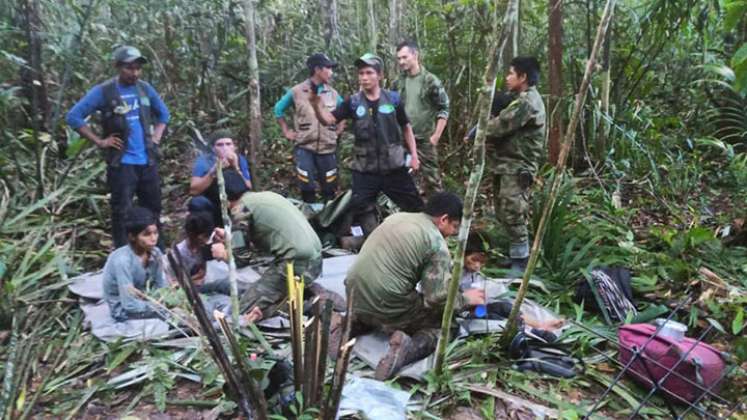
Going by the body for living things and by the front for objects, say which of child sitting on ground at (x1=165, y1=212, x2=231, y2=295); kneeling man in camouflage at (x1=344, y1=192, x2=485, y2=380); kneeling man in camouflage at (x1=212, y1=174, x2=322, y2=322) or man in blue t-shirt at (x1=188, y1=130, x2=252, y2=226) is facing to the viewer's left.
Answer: kneeling man in camouflage at (x1=212, y1=174, x2=322, y2=322)

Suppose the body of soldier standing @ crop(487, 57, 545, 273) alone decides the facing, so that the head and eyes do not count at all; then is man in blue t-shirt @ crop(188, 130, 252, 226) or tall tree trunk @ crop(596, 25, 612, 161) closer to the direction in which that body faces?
the man in blue t-shirt

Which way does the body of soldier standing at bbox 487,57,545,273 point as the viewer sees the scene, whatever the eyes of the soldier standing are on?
to the viewer's left

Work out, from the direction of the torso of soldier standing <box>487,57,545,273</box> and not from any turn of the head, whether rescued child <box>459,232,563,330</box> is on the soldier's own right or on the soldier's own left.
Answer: on the soldier's own left

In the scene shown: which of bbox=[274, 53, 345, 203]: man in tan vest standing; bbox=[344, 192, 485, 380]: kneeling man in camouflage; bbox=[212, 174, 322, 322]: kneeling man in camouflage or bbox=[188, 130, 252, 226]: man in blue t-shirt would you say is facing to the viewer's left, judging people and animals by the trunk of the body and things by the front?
bbox=[212, 174, 322, 322]: kneeling man in camouflage

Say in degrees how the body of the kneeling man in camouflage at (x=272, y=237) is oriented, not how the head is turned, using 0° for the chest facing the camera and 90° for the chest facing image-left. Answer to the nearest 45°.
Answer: approximately 90°

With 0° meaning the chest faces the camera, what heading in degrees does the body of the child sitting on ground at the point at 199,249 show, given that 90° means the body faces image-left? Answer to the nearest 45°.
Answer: approximately 315°

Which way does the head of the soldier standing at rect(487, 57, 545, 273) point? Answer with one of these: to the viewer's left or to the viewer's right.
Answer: to the viewer's left

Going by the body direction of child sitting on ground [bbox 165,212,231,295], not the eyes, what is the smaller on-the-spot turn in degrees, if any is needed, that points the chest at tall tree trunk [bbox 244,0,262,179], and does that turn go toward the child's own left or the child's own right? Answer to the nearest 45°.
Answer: approximately 135° to the child's own left
